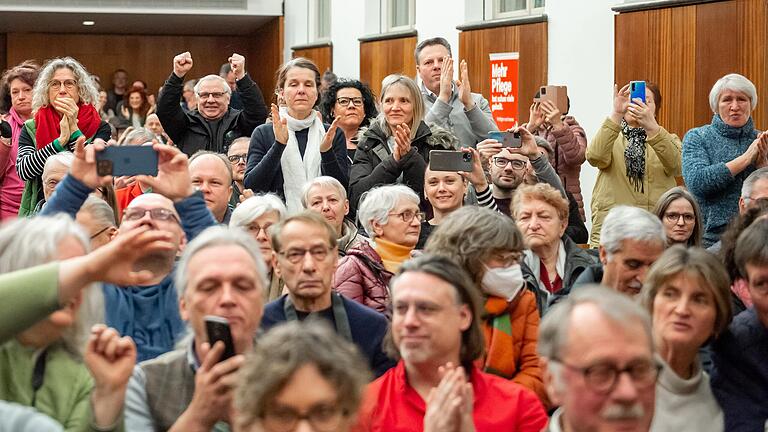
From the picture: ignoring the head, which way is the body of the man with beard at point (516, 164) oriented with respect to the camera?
toward the camera

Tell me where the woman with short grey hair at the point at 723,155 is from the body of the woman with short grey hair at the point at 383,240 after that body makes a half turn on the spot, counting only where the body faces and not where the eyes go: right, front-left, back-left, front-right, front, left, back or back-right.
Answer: right

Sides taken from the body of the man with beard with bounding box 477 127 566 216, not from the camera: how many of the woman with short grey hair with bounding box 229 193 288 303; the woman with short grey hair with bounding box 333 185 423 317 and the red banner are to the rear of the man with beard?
1

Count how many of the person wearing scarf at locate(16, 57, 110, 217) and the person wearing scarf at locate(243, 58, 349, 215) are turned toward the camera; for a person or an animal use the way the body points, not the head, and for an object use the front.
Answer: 2

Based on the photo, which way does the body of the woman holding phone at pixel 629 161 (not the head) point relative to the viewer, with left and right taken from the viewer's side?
facing the viewer

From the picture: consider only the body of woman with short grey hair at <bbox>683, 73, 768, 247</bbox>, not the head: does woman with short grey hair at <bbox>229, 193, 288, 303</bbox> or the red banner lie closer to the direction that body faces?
the woman with short grey hair

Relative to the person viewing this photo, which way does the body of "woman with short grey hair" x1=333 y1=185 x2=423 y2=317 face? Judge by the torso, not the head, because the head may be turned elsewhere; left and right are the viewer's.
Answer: facing the viewer and to the right of the viewer

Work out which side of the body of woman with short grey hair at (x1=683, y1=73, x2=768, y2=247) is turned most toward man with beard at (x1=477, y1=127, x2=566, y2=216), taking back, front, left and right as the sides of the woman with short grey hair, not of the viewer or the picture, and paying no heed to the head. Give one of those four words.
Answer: right

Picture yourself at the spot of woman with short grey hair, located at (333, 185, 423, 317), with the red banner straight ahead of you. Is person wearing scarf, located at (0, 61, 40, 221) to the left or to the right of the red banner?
left

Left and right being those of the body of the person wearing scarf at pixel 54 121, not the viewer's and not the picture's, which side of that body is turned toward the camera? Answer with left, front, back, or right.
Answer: front

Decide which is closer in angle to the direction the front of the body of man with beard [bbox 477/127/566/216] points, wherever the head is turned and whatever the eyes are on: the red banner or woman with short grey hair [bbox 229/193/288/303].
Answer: the woman with short grey hair

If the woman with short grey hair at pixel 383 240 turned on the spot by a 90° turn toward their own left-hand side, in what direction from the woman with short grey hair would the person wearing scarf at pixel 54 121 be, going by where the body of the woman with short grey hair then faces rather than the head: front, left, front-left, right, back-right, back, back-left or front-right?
left
